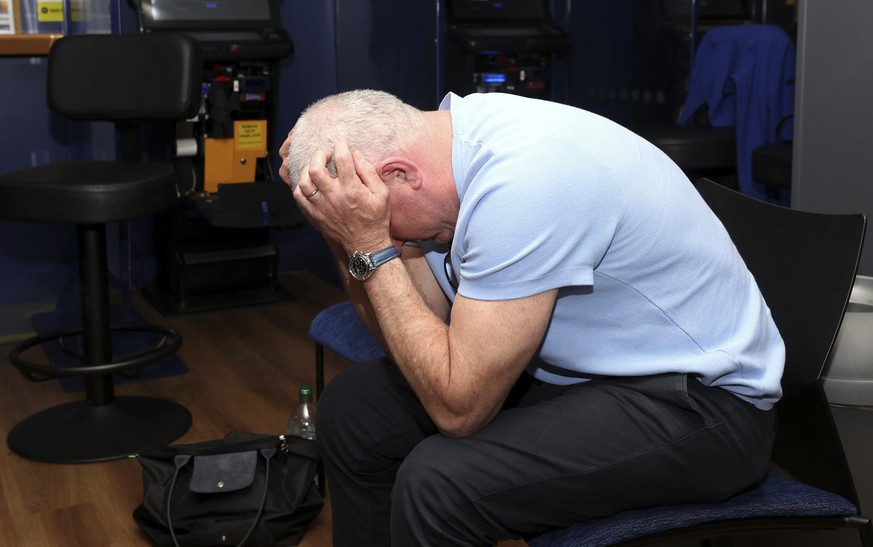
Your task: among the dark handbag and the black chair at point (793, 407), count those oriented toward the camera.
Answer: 1

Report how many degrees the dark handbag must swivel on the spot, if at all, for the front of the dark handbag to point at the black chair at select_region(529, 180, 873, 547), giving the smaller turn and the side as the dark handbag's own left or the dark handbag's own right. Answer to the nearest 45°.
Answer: approximately 45° to the dark handbag's own left

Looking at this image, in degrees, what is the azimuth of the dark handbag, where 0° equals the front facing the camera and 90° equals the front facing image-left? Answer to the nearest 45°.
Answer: approximately 0°

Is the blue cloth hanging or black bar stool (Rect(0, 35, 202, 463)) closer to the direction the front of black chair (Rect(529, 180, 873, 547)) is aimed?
the black bar stool

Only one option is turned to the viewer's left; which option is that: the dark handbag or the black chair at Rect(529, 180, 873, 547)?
the black chair

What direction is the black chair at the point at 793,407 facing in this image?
to the viewer's left

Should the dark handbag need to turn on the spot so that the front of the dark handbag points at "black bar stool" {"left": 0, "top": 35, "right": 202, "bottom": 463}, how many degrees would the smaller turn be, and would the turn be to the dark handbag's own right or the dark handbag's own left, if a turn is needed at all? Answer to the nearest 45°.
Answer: approximately 180°

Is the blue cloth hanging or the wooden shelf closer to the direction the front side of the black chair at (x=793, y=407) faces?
the wooden shelf

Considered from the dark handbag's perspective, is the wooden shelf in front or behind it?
behind

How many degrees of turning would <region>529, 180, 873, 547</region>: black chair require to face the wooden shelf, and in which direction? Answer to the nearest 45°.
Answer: approximately 45° to its right

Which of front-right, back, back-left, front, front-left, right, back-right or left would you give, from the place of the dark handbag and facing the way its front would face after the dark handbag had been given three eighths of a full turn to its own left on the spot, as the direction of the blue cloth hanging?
front
